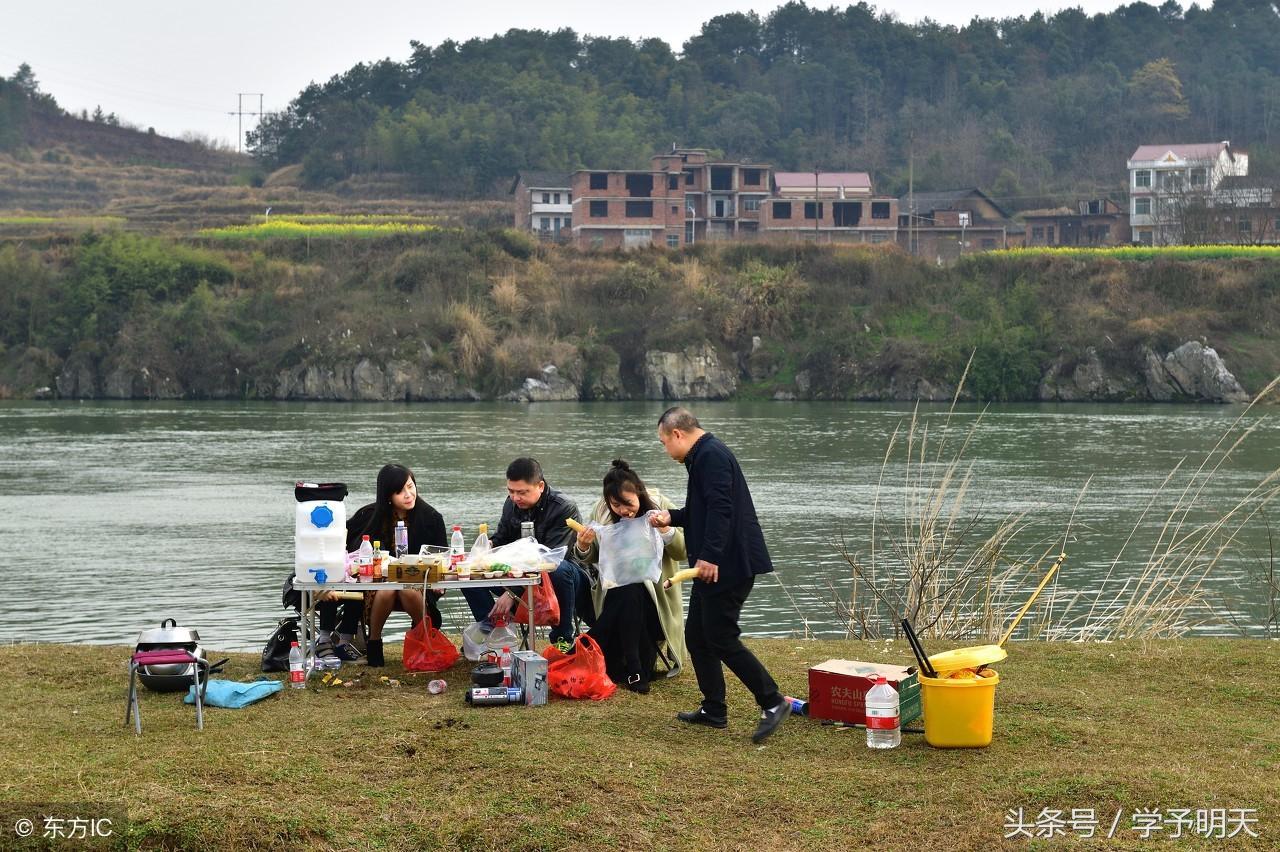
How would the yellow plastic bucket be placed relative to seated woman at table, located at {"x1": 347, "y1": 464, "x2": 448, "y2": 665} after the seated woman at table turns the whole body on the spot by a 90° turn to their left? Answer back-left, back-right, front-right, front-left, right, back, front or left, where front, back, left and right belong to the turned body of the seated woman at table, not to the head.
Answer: front-right

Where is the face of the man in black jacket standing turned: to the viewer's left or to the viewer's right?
to the viewer's left

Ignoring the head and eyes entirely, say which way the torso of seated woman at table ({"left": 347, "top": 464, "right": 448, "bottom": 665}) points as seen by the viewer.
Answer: toward the camera

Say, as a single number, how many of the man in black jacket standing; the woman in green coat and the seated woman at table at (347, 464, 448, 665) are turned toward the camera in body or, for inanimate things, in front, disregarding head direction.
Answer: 2

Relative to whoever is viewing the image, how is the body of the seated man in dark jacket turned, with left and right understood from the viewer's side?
facing the viewer and to the left of the viewer

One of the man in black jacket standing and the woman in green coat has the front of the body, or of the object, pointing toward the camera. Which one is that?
the woman in green coat

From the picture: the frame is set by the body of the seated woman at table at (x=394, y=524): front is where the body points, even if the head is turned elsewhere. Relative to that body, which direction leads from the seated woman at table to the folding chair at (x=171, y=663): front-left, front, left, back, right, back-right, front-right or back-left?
front-right

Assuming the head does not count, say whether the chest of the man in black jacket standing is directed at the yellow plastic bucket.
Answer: no

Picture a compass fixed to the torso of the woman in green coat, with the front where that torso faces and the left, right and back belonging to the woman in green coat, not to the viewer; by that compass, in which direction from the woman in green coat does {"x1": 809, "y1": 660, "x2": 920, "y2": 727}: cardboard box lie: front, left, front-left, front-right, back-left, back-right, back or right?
front-left

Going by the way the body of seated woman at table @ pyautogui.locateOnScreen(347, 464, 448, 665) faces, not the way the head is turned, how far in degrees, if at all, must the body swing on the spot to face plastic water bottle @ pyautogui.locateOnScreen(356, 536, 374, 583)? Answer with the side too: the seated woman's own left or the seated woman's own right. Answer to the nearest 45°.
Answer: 0° — they already face it

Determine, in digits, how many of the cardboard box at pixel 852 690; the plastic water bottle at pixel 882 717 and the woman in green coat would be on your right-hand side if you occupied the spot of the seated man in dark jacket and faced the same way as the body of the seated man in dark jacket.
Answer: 0

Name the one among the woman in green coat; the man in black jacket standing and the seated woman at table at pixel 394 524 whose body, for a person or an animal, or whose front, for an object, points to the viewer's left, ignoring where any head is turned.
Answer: the man in black jacket standing

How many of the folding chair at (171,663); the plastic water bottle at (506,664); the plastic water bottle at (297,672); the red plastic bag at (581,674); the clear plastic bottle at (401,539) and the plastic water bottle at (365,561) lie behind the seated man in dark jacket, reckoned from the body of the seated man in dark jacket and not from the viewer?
0

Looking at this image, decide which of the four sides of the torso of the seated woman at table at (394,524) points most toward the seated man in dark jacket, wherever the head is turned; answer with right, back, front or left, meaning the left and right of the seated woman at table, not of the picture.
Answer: left

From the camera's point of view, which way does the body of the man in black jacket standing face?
to the viewer's left

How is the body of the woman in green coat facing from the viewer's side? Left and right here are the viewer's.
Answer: facing the viewer

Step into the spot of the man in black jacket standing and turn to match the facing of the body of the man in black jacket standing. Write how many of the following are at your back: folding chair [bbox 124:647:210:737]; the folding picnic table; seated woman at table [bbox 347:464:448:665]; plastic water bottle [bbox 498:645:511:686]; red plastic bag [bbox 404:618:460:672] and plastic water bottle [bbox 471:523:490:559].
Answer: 0

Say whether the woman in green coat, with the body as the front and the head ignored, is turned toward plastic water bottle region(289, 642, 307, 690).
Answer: no

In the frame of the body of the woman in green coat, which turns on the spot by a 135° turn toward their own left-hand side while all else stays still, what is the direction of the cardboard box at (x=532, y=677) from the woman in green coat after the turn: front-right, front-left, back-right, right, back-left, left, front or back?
back

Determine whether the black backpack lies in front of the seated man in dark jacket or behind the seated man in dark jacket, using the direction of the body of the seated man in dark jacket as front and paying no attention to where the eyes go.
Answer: in front

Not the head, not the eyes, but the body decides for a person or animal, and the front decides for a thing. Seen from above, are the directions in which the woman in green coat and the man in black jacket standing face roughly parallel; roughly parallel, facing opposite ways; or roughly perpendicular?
roughly perpendicular
